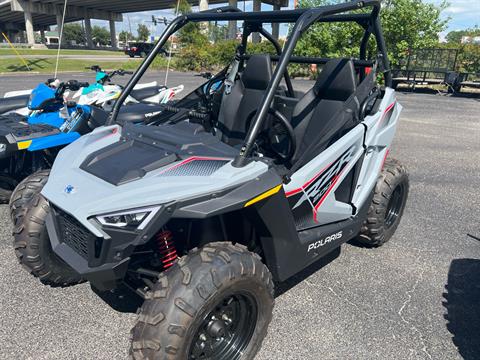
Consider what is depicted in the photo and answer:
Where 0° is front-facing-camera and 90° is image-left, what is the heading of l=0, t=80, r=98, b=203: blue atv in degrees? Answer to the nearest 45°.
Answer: approximately 45°

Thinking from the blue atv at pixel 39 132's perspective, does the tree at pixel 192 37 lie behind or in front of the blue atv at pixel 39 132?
behind

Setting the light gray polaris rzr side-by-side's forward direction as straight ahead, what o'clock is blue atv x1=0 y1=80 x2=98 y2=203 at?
The blue atv is roughly at 3 o'clock from the light gray polaris rzr side-by-side.

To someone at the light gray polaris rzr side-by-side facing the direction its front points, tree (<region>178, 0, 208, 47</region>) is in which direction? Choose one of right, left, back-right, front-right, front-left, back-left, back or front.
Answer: back-right

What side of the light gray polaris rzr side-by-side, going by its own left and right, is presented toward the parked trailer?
back

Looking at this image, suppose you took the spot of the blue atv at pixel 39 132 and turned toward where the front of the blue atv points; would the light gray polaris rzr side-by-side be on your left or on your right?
on your left

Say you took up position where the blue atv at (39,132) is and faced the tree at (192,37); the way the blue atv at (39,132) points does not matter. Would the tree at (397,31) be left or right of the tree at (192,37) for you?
right
